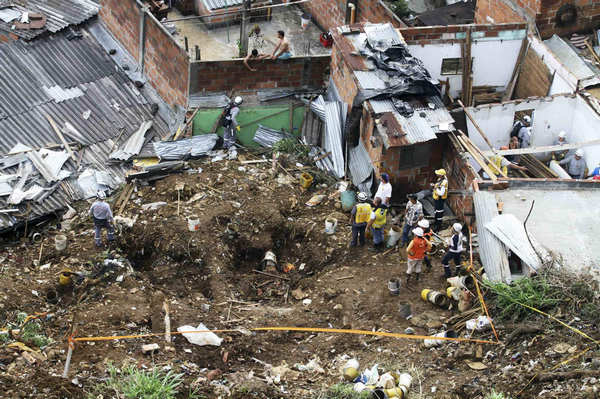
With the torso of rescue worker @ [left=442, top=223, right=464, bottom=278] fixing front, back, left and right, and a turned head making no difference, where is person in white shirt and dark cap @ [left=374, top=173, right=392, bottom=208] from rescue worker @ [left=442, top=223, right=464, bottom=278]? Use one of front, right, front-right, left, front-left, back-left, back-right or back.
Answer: front-right

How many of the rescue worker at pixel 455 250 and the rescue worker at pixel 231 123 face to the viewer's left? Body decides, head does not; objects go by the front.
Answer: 1

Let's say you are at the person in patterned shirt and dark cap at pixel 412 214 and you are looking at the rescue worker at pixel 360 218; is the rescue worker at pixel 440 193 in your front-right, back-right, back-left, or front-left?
back-right

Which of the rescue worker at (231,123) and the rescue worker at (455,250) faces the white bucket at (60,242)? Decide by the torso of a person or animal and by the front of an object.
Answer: the rescue worker at (455,250)

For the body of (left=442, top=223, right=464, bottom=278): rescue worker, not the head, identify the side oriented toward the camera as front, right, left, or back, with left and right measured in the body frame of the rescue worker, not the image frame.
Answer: left
